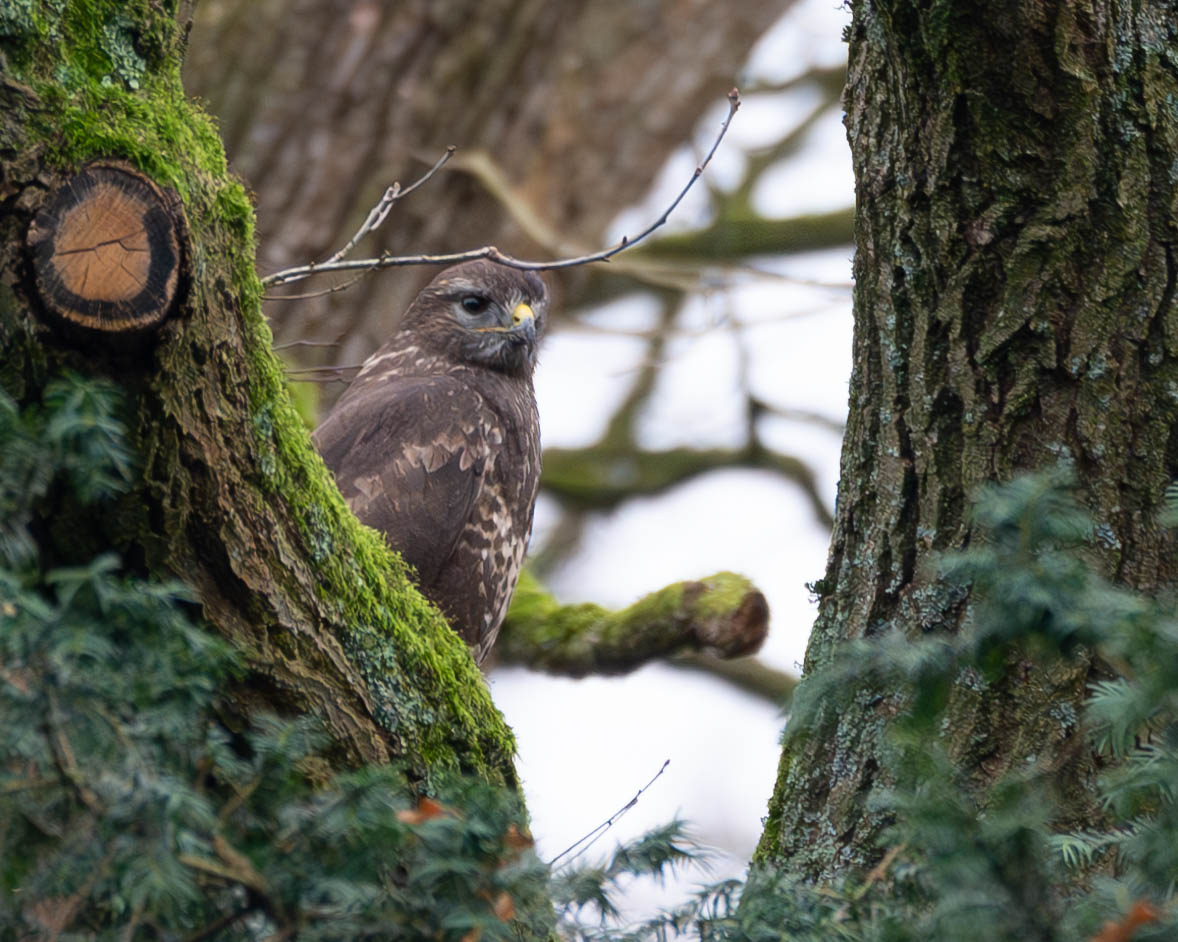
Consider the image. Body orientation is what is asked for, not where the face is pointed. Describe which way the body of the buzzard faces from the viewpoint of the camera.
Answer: to the viewer's right
